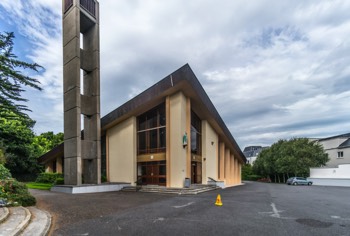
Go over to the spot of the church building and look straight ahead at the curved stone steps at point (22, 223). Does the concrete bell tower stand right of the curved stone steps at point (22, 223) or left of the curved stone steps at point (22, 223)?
right

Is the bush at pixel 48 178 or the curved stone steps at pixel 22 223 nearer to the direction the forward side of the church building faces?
the curved stone steps

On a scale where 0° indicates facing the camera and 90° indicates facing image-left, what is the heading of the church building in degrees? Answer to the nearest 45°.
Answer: approximately 0°

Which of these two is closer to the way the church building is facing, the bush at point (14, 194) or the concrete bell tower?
the bush

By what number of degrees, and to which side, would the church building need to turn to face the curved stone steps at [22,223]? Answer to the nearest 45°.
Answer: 0° — it already faces it
